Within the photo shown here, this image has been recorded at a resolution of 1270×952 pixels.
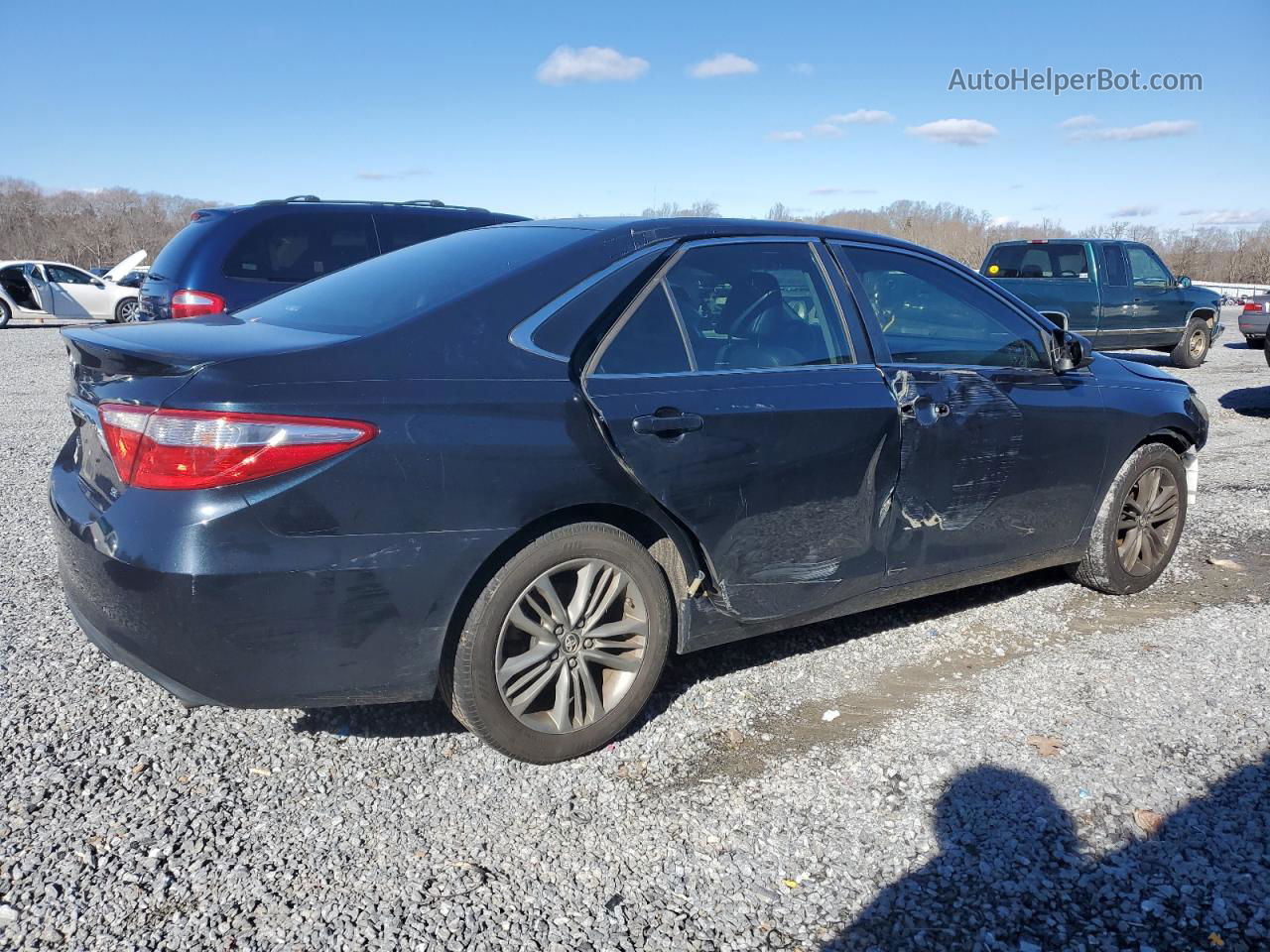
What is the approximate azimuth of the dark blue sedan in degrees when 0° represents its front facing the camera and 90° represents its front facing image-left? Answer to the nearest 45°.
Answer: approximately 225°

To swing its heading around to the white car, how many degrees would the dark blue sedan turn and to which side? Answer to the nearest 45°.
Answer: approximately 90° to its left

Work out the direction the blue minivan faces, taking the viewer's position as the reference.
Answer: facing away from the viewer and to the right of the viewer

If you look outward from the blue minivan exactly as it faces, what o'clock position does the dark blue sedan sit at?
The dark blue sedan is roughly at 4 o'clock from the blue minivan.

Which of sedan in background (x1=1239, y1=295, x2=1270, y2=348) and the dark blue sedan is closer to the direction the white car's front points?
the sedan in background

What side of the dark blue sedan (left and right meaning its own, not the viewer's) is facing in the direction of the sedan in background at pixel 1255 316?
front

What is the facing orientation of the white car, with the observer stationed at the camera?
facing to the right of the viewer

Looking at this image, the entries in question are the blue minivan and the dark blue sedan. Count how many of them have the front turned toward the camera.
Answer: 0

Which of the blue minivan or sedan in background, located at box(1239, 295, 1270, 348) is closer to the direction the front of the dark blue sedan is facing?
the sedan in background

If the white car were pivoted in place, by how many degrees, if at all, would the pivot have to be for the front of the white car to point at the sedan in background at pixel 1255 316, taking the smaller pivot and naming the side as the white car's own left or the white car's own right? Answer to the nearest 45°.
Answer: approximately 45° to the white car's own right

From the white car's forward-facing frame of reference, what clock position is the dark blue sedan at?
The dark blue sedan is roughly at 3 o'clock from the white car.
